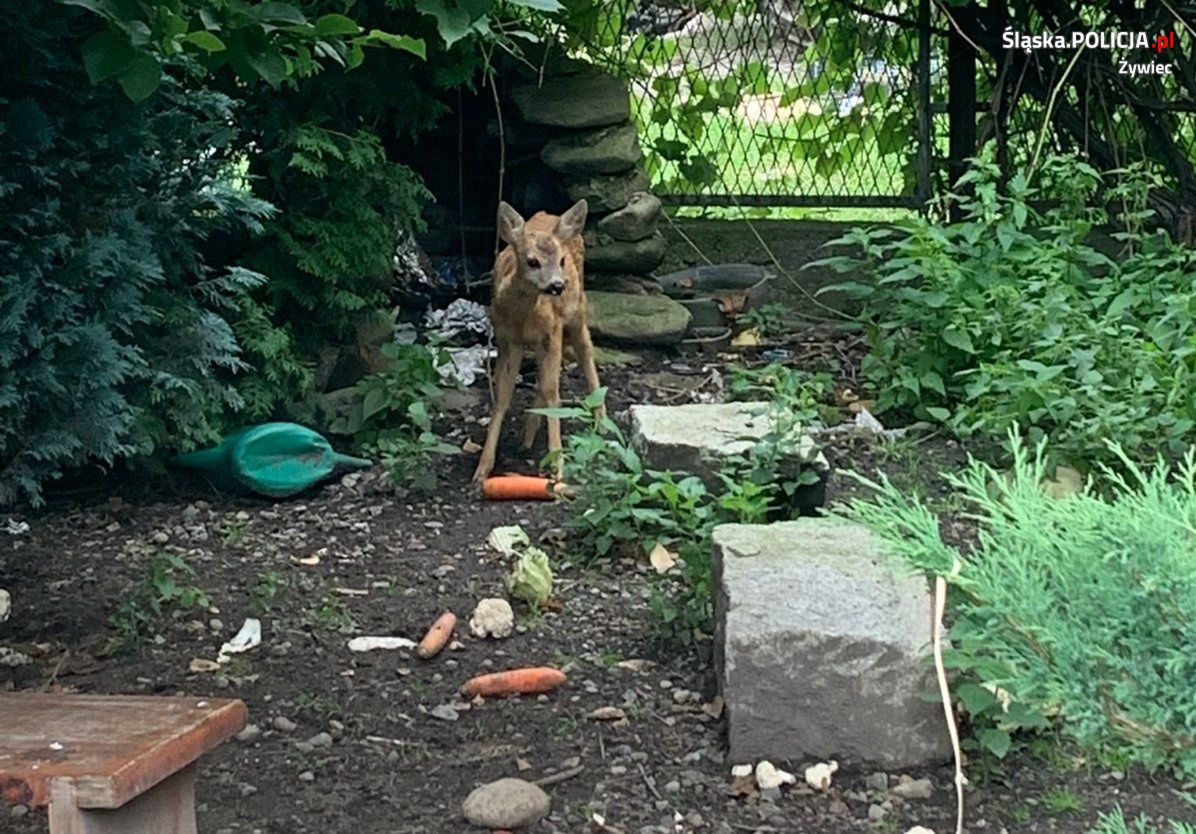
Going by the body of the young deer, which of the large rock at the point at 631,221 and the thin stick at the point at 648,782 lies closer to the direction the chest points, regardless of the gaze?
the thin stick

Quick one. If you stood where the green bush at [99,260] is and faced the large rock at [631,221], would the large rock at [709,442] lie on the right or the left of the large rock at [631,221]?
right

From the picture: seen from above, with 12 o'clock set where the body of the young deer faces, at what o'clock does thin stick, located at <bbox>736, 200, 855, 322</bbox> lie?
The thin stick is roughly at 7 o'clock from the young deer.

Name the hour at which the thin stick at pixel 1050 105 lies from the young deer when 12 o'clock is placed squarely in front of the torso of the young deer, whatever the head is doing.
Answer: The thin stick is roughly at 8 o'clock from the young deer.

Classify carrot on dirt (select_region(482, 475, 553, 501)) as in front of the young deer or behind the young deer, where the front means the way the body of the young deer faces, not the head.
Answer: in front

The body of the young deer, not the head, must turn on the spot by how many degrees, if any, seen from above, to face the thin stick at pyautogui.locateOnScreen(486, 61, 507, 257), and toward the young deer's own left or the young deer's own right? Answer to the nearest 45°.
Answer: approximately 180°

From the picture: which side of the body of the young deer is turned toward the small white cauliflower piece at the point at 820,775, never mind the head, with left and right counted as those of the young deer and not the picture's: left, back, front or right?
front

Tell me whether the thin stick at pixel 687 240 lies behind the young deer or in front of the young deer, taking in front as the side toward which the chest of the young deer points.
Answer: behind

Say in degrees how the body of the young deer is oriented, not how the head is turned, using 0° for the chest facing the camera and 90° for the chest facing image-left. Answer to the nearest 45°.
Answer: approximately 0°

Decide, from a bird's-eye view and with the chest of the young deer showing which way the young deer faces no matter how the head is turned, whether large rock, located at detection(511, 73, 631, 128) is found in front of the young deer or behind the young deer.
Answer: behind

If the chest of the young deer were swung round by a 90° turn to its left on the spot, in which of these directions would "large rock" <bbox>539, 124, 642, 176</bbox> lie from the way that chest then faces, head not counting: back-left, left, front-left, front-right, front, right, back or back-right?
left
